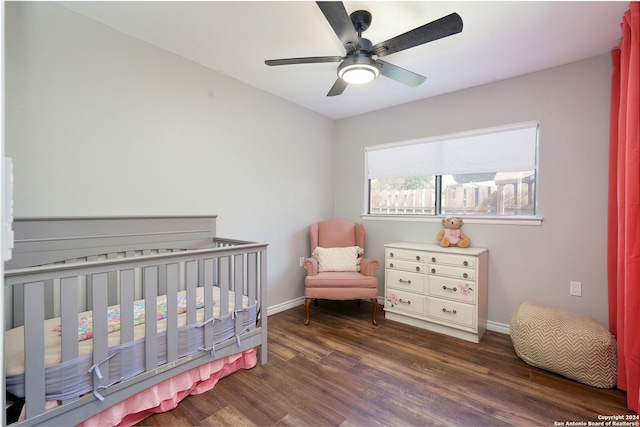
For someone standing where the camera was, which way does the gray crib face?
facing the viewer and to the right of the viewer

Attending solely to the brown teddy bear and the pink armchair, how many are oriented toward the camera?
2

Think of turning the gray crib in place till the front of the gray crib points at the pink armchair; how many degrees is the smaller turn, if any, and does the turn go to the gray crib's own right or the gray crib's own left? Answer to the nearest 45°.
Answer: approximately 45° to the gray crib's own left

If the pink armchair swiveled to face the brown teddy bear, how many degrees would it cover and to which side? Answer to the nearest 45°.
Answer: approximately 90° to its left

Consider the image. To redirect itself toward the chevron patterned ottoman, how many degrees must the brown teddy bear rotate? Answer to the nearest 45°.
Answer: approximately 45° to its left

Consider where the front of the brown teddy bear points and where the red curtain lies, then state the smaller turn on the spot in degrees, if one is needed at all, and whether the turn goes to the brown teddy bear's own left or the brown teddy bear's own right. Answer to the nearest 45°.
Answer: approximately 45° to the brown teddy bear's own left

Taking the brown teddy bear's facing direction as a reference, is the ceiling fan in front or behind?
in front

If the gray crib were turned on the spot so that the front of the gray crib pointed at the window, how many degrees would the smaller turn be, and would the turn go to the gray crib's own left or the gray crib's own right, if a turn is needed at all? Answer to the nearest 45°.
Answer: approximately 45° to the gray crib's own left

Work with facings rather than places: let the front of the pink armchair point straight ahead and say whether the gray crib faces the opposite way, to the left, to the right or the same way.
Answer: to the left

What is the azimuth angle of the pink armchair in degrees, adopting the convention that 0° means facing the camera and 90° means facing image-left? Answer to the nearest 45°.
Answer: approximately 0°

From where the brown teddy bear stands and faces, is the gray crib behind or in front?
in front

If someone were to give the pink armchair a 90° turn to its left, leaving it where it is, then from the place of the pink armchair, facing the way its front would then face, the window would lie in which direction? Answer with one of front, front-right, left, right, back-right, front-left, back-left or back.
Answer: front
